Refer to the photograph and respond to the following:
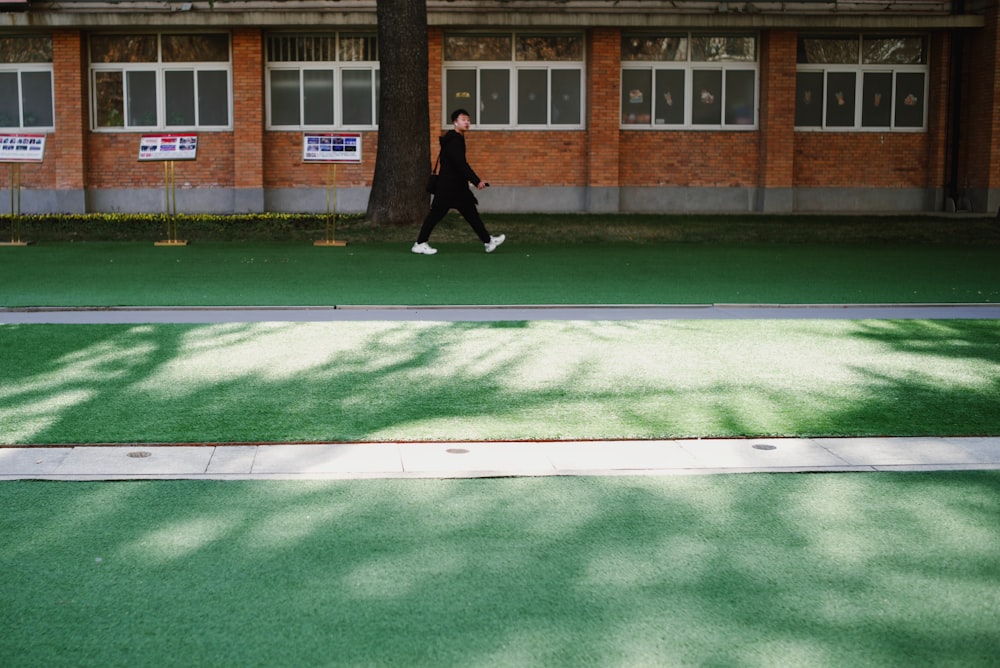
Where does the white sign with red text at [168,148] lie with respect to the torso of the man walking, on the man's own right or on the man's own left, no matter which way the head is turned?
on the man's own left

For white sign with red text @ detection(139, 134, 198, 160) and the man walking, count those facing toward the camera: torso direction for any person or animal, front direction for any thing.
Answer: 1

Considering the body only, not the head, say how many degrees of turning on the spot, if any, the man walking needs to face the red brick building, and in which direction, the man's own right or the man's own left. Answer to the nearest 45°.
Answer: approximately 90° to the man's own left

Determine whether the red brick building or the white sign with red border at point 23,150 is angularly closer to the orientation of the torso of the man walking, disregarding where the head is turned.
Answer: the red brick building

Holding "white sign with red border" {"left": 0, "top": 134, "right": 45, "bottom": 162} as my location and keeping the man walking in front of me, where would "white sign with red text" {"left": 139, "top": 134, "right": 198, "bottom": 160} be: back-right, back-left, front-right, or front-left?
front-left

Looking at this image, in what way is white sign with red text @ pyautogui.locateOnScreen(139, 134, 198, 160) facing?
toward the camera

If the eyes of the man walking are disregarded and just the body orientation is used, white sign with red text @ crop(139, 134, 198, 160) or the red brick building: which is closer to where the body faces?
the red brick building

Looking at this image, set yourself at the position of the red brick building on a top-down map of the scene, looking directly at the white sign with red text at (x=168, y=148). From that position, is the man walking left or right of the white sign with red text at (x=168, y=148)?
left

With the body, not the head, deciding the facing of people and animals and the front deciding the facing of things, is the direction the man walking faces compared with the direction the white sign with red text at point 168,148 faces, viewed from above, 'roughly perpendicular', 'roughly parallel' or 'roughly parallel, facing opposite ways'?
roughly perpendicular

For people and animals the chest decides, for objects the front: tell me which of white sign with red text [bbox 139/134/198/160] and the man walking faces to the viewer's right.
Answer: the man walking

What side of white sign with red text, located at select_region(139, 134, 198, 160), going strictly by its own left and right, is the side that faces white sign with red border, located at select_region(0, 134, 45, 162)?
right

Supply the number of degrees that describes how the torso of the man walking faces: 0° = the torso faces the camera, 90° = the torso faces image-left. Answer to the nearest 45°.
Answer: approximately 270°
